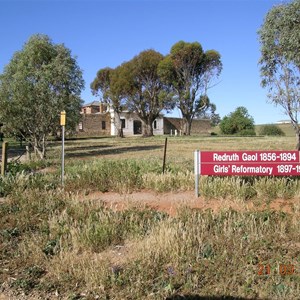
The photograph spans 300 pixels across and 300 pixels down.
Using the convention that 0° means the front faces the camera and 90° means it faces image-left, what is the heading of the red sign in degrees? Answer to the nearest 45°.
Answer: approximately 0°

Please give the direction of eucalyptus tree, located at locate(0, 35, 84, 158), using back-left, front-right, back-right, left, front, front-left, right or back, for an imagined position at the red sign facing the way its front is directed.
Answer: back-right
